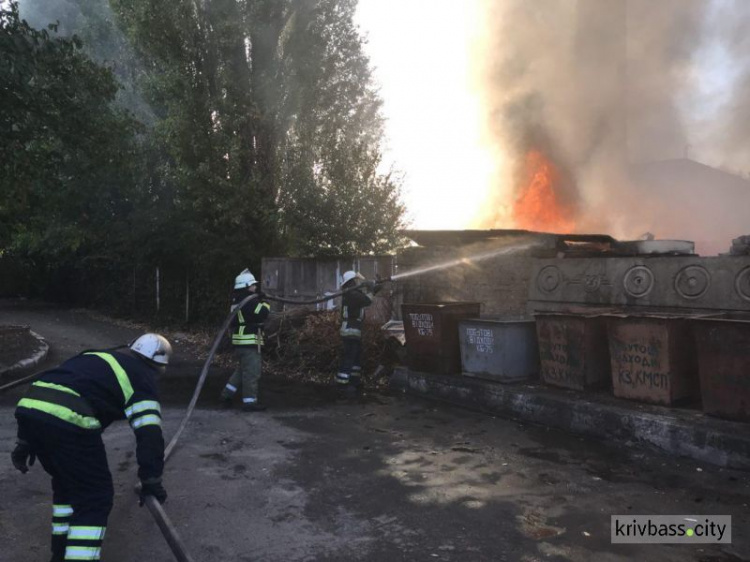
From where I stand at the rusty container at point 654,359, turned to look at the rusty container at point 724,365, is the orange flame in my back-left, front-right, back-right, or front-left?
back-left

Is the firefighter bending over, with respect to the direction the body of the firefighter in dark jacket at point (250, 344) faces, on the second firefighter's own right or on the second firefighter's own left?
on the second firefighter's own right

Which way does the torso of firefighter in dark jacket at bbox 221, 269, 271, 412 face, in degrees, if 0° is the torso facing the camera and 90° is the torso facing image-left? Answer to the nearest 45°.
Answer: approximately 270°

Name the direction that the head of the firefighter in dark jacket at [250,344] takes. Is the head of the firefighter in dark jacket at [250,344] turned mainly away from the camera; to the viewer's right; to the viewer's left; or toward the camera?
to the viewer's right

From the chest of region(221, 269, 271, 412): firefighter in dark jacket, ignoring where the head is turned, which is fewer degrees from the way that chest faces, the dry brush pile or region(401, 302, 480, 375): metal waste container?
the metal waste container

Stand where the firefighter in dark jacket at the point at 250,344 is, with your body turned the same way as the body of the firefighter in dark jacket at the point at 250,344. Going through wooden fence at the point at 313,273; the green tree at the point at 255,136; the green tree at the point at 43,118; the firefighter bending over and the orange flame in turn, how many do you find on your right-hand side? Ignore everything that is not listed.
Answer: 1

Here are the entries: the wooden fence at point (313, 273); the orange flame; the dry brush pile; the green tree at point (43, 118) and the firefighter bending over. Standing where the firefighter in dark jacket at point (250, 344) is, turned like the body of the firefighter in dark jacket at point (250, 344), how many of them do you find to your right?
1

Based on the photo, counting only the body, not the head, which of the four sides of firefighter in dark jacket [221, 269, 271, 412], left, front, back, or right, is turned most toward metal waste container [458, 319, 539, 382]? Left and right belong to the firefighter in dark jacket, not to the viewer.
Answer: front

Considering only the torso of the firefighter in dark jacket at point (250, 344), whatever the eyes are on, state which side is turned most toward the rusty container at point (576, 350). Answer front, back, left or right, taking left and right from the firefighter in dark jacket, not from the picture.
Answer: front

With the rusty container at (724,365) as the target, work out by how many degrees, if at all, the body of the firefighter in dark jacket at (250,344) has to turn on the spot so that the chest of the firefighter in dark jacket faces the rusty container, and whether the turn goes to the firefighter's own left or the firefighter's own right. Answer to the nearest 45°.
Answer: approximately 45° to the firefighter's own right

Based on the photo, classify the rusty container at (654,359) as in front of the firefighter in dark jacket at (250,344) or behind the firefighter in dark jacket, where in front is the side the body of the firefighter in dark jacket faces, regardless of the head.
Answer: in front

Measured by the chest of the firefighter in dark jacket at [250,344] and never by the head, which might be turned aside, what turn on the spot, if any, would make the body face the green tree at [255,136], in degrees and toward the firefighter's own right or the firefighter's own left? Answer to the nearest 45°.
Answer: approximately 90° to the firefighter's own left

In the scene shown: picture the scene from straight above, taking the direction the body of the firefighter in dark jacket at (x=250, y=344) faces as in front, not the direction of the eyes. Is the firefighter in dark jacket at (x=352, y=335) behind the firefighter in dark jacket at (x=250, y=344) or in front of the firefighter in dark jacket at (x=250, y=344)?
in front
